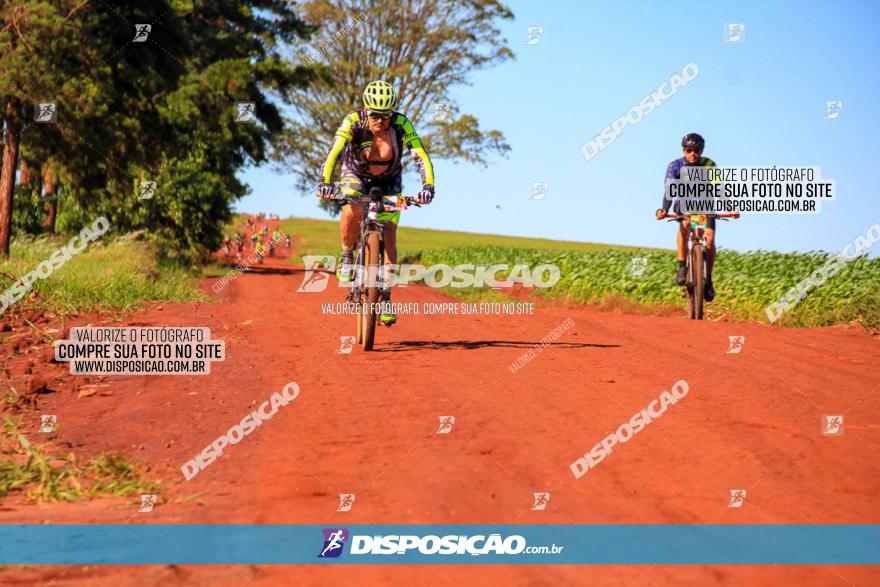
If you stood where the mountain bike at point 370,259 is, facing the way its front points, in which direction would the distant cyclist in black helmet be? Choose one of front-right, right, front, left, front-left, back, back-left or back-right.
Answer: back-left

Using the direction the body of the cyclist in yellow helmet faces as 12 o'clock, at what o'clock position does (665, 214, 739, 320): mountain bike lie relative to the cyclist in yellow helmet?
The mountain bike is roughly at 8 o'clock from the cyclist in yellow helmet.

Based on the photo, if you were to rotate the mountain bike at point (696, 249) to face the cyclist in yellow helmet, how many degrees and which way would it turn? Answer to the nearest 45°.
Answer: approximately 45° to its right

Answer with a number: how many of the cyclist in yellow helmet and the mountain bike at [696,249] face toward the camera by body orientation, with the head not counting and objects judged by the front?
2

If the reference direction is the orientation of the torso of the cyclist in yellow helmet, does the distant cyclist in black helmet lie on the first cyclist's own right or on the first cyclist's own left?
on the first cyclist's own left

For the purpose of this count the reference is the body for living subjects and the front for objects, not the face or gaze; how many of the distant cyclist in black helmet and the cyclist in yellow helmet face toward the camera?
2

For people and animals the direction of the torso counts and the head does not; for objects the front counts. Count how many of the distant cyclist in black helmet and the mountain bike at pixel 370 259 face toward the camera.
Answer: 2

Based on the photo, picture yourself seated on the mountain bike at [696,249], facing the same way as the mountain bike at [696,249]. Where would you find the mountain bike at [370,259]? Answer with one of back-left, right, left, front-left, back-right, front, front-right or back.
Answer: front-right

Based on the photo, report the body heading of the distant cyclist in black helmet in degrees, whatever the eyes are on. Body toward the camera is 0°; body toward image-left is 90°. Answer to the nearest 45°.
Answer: approximately 0°
